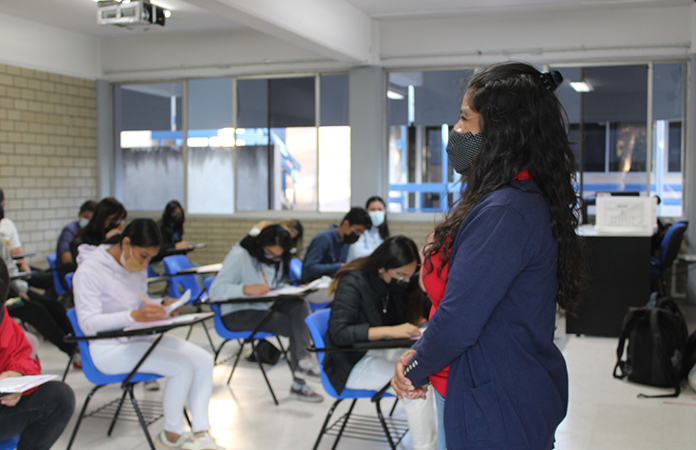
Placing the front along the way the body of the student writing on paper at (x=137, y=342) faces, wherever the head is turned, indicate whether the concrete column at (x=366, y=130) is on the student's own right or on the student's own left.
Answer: on the student's own left

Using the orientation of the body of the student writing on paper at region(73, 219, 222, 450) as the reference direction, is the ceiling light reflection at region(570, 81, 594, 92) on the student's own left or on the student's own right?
on the student's own left

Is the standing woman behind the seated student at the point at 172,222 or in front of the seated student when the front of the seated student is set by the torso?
in front

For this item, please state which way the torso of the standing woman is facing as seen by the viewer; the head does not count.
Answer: to the viewer's left

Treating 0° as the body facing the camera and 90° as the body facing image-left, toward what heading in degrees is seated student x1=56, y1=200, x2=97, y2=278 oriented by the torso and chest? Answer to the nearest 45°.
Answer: approximately 315°

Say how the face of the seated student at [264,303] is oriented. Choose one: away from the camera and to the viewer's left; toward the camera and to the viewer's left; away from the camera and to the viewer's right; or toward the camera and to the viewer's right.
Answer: toward the camera and to the viewer's right
